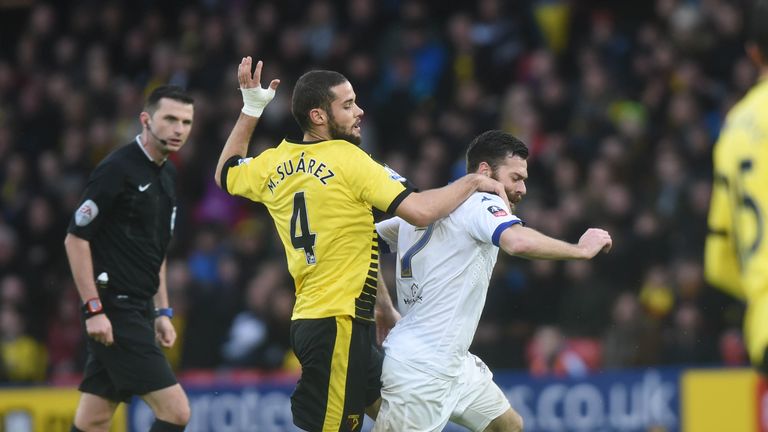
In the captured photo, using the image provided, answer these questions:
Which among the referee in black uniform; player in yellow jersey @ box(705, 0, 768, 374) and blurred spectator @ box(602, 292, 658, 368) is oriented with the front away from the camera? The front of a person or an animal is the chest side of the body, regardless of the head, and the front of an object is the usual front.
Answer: the player in yellow jersey

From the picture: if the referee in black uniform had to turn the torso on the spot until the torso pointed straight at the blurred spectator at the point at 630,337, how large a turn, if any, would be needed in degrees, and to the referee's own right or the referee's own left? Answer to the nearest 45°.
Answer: approximately 90° to the referee's own left

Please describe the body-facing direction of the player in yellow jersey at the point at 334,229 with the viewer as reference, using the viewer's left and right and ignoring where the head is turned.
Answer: facing away from the viewer and to the right of the viewer

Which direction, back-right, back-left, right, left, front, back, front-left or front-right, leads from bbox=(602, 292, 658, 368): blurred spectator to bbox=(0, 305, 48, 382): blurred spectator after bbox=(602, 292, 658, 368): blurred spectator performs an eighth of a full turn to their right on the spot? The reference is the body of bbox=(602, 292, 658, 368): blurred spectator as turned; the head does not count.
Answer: front-right

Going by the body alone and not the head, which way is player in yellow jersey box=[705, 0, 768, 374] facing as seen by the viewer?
away from the camera

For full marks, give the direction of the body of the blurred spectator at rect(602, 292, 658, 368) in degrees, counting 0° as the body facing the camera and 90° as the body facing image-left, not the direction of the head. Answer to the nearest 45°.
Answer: approximately 0°

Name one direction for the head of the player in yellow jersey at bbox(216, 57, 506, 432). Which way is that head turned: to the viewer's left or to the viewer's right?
to the viewer's right

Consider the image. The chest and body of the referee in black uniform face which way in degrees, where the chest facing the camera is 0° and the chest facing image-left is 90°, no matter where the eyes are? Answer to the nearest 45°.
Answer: approximately 315°
